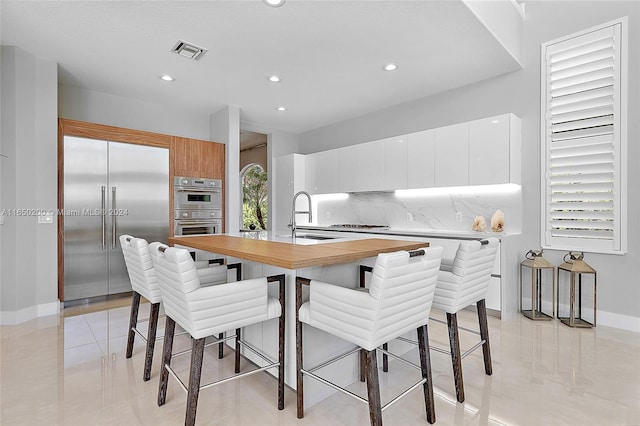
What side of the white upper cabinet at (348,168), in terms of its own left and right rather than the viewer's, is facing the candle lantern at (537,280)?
left

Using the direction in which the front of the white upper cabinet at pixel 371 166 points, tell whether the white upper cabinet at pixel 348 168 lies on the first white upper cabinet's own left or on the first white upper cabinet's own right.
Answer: on the first white upper cabinet's own right

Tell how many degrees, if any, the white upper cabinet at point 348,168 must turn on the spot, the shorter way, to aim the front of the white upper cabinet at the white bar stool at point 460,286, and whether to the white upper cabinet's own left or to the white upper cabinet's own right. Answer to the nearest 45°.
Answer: approximately 45° to the white upper cabinet's own left

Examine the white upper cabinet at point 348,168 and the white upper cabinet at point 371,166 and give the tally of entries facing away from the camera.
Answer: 0

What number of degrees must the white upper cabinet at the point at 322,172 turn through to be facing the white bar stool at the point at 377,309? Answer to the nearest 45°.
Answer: approximately 45° to its left

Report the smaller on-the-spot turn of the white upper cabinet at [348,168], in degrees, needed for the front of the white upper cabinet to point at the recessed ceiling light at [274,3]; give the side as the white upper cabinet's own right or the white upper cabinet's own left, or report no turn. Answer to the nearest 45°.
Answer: approximately 45° to the white upper cabinet's own left

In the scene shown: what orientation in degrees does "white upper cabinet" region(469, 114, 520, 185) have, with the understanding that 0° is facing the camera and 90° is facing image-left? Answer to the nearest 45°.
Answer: approximately 45°

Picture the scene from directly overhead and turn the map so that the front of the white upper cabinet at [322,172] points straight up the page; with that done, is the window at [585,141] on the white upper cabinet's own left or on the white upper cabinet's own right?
on the white upper cabinet's own left

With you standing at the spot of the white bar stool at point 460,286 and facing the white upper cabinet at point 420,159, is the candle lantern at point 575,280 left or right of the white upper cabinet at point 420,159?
right

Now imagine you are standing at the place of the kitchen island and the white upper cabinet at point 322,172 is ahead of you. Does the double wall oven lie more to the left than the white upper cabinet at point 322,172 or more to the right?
left

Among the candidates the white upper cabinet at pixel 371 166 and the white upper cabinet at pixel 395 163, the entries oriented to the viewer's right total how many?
0

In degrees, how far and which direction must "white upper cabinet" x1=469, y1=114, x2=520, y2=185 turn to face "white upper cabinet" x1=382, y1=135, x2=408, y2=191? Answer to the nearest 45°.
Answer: approximately 45° to its right

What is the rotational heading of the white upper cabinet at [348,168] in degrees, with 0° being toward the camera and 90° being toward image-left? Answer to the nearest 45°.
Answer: approximately 45°

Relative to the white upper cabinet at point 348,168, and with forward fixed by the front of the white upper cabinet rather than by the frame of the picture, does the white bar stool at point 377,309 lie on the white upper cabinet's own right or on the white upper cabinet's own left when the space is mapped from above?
on the white upper cabinet's own left
